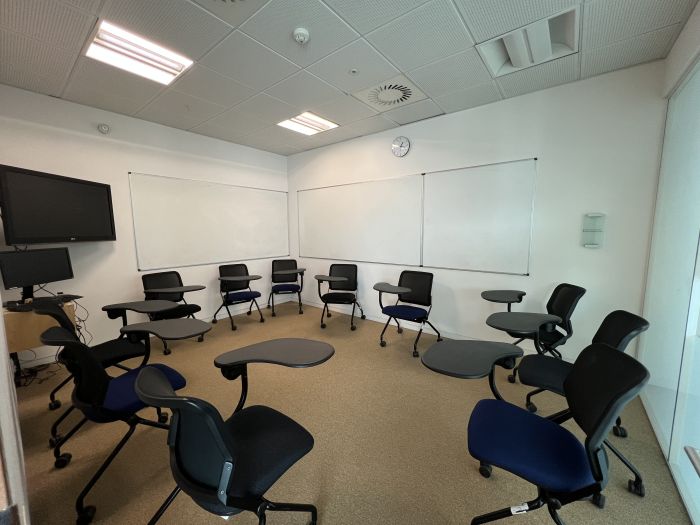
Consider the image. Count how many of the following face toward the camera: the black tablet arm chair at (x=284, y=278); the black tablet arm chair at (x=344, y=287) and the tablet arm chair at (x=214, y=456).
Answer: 2

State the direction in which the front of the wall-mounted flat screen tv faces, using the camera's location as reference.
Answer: facing the viewer and to the right of the viewer

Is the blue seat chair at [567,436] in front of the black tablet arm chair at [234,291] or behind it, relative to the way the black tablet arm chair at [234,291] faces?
in front

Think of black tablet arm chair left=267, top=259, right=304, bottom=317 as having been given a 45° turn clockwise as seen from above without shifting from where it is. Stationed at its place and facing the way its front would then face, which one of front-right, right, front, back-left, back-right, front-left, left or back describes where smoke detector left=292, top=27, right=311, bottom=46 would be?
front-left

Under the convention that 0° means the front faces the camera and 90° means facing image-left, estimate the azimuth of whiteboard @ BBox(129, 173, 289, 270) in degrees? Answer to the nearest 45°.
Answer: approximately 315°

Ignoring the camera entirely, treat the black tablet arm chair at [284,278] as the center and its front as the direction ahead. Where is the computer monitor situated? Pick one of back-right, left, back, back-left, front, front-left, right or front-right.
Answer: front-right

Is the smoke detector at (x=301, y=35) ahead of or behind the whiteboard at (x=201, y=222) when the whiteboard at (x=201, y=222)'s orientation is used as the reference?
ahead

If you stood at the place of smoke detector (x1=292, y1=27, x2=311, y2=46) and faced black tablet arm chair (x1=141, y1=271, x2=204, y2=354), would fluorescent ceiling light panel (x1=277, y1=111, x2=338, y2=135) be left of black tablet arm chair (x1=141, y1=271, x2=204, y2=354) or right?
right

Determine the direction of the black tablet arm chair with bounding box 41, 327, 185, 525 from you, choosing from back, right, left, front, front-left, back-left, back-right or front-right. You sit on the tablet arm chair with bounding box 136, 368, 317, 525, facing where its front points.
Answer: left

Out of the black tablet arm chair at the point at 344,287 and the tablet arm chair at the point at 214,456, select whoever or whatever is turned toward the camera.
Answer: the black tablet arm chair

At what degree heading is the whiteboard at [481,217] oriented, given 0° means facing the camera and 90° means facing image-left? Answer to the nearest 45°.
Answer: approximately 45°

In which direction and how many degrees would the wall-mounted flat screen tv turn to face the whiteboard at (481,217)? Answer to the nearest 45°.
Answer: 0° — it already faces it

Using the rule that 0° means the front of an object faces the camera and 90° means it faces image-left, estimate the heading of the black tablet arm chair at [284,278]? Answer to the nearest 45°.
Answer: approximately 0°

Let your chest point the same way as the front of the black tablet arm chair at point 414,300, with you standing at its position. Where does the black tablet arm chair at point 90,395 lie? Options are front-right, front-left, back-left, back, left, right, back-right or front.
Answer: front

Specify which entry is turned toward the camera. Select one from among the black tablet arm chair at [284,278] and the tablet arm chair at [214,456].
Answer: the black tablet arm chair
